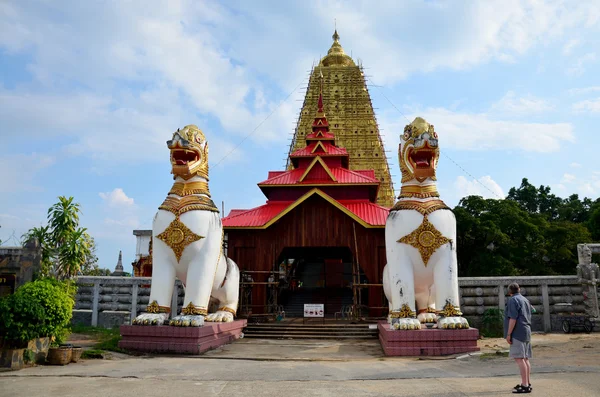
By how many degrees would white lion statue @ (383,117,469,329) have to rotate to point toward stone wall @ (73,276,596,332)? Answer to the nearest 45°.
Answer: approximately 180°

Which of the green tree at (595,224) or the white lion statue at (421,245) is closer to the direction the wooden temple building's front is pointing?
the white lion statue

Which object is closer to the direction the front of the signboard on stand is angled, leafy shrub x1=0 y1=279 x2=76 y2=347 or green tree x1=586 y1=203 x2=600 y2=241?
the leafy shrub

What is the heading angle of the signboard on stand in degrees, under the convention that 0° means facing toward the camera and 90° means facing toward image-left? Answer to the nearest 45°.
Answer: approximately 0°

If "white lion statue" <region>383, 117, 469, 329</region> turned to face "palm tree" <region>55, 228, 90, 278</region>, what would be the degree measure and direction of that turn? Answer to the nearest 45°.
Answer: approximately 90° to its right

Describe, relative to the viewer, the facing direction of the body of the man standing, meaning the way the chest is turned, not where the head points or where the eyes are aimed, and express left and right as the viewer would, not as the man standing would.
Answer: facing away from the viewer and to the left of the viewer

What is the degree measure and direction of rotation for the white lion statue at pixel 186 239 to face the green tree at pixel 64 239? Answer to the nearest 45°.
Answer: approximately 45° to its right
